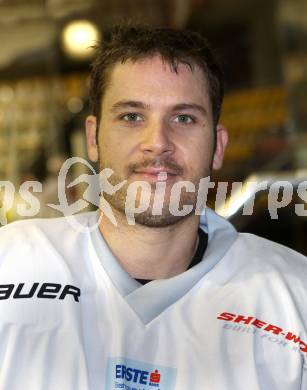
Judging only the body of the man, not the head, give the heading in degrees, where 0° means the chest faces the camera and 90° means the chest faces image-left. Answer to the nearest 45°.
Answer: approximately 0°
